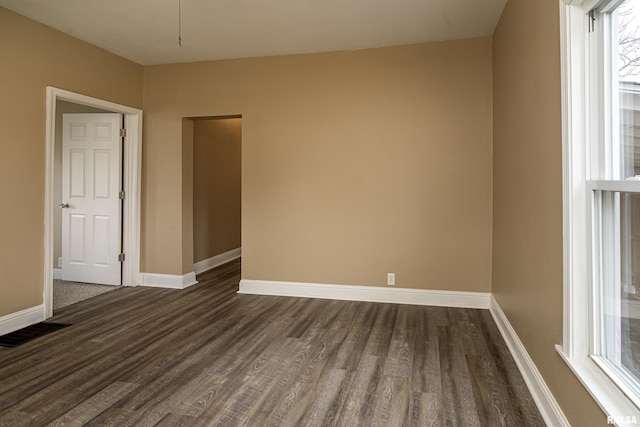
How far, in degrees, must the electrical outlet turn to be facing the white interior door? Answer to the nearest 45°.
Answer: approximately 90° to its right

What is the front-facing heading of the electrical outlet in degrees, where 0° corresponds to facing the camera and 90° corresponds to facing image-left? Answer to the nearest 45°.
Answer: approximately 0°

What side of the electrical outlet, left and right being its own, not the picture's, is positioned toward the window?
front

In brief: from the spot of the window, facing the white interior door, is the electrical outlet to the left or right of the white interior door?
right

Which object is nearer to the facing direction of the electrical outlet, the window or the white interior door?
the window
